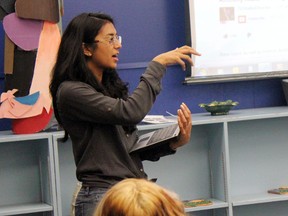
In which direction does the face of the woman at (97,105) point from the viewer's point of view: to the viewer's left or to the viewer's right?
to the viewer's right

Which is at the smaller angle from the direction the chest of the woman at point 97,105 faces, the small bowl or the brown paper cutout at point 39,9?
the small bowl

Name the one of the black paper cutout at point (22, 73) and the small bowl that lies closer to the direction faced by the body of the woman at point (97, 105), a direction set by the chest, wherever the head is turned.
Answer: the small bowl

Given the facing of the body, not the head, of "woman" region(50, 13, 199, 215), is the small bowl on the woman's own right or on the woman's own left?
on the woman's own left

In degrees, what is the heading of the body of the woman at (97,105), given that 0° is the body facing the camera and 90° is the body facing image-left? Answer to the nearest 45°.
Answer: approximately 270°
